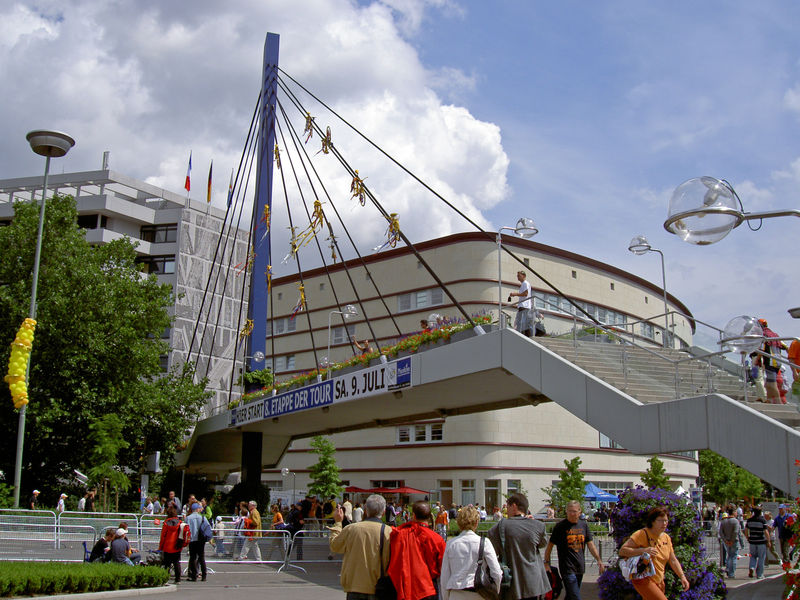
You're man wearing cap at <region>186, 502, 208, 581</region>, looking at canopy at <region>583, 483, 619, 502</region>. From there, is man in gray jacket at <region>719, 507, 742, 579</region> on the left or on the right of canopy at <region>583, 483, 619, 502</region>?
right

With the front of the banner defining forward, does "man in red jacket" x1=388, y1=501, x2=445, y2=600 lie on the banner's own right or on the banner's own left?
on the banner's own left

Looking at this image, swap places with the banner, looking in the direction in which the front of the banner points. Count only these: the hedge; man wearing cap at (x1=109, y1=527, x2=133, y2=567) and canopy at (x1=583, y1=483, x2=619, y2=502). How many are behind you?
1

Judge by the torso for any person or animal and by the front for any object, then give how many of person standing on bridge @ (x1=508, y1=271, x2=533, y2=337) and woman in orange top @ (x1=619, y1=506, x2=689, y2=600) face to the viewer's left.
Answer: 1

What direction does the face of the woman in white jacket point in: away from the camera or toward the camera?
away from the camera

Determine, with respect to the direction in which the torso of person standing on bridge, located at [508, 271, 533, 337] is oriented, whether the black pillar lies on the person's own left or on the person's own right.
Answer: on the person's own right

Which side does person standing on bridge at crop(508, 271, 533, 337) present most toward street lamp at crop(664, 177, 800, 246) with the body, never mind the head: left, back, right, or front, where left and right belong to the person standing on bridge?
left

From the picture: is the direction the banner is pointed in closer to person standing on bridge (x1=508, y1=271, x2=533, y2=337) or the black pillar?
the person standing on bridge

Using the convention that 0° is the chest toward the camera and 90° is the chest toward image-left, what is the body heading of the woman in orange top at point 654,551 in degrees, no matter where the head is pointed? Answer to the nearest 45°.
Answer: approximately 315°

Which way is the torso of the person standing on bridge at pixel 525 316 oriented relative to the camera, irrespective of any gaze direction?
to the viewer's left

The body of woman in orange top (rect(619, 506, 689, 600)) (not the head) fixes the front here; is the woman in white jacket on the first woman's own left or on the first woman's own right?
on the first woman's own right

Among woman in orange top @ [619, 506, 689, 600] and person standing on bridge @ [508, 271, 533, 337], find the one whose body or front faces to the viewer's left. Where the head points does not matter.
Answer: the person standing on bridge

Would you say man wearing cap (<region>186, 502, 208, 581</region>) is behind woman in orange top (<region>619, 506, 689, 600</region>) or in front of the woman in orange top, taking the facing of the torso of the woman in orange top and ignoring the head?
behind

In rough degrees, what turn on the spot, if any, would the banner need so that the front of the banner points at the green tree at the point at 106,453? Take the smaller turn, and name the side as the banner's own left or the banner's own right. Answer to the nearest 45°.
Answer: approximately 90° to the banner's own right

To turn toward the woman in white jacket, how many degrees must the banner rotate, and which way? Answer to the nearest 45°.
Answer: approximately 45° to its left

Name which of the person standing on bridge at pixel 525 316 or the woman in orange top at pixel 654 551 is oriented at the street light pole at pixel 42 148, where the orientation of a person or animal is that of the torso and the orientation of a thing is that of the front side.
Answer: the person standing on bridge
